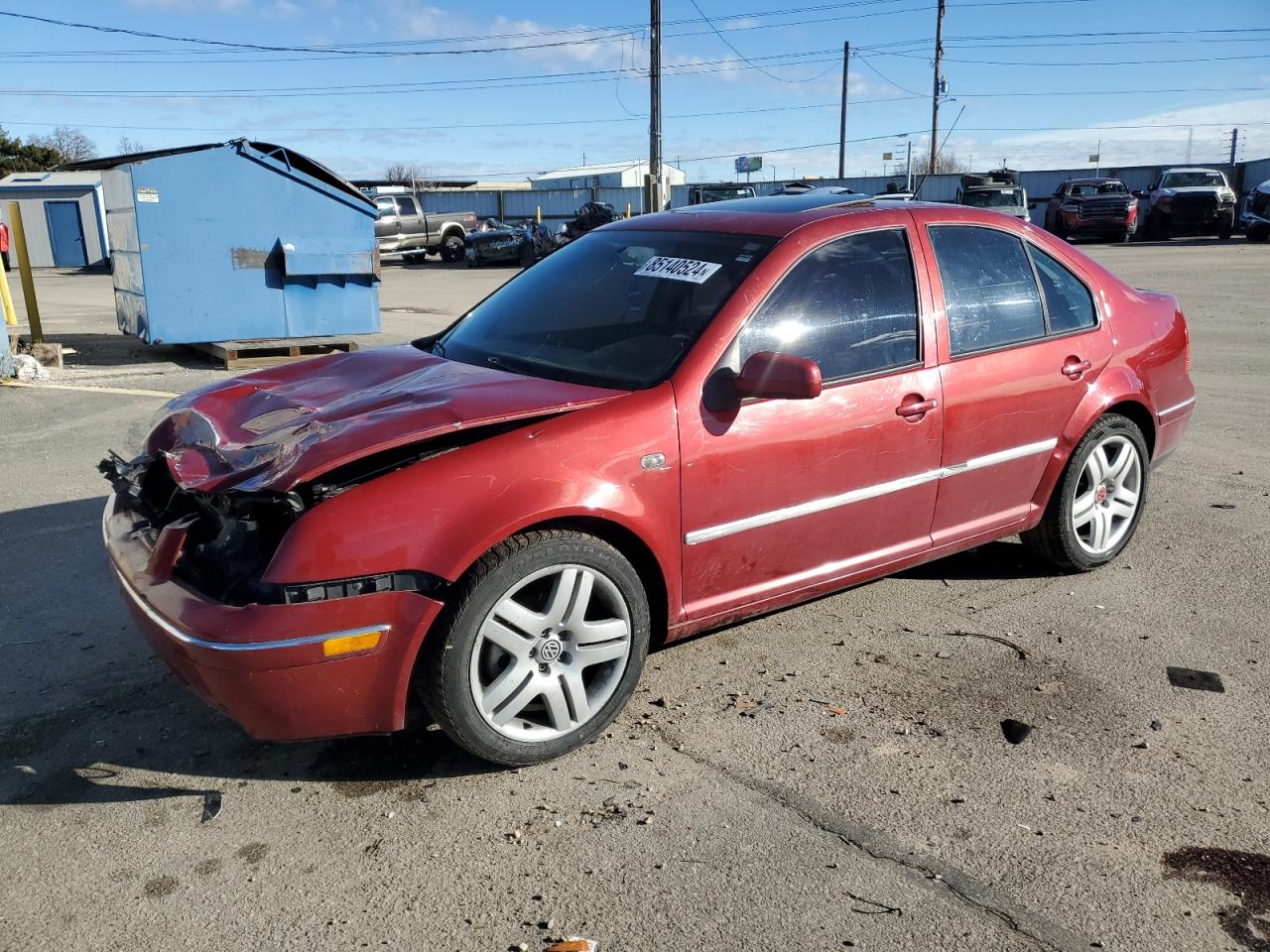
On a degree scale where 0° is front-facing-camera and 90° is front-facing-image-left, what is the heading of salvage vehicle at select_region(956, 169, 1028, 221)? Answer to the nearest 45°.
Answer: approximately 0°

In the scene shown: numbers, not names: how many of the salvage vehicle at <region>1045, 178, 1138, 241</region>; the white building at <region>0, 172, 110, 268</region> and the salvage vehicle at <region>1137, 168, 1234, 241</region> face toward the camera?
3

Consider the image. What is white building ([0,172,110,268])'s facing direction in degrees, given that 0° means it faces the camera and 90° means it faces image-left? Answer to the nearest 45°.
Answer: approximately 0°

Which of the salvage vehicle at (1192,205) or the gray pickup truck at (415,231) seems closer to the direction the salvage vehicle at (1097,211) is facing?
the gray pickup truck

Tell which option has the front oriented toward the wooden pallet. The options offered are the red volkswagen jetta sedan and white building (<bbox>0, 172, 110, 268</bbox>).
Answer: the white building

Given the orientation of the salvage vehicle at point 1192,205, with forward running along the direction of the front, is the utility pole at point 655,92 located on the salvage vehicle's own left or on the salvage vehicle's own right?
on the salvage vehicle's own right

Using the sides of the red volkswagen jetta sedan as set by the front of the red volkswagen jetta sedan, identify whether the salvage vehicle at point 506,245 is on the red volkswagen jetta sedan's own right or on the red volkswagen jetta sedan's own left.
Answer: on the red volkswagen jetta sedan's own right

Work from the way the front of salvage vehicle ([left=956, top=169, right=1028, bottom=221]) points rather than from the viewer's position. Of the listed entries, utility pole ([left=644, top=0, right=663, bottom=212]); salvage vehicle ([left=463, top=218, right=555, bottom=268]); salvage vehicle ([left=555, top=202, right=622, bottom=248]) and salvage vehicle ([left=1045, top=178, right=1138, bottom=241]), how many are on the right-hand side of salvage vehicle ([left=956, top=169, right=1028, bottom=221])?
3

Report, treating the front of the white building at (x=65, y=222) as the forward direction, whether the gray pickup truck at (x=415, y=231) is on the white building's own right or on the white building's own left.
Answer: on the white building's own left
